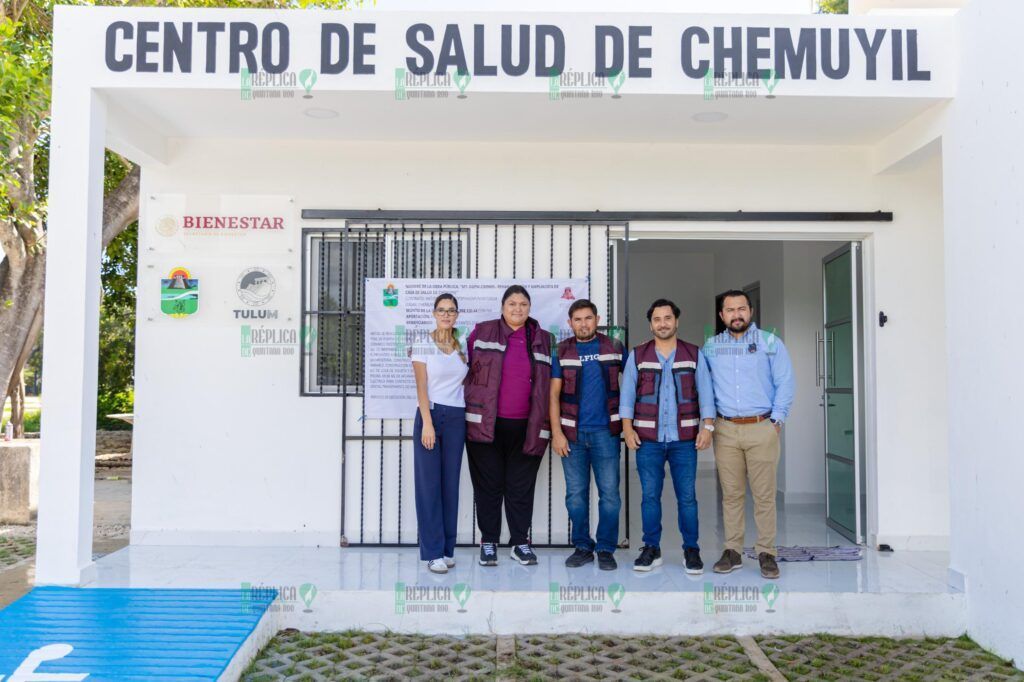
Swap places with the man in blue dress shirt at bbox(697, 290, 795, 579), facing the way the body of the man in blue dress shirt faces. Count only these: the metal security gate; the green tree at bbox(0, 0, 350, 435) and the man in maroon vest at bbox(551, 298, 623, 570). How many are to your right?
3

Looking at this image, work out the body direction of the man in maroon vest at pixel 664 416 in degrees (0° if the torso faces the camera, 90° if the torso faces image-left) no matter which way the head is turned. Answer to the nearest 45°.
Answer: approximately 0°

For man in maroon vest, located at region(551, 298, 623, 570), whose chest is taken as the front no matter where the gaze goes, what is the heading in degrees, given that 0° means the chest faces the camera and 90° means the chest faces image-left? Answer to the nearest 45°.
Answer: approximately 0°

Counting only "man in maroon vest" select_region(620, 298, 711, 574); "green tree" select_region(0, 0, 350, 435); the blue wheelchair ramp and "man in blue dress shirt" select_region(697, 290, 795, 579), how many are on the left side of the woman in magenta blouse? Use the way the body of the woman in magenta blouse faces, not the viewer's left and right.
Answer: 2

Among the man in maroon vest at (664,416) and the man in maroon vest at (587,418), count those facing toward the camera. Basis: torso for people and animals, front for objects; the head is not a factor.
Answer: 2
